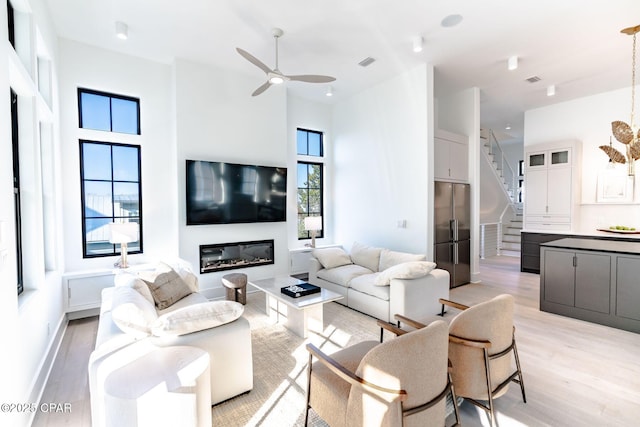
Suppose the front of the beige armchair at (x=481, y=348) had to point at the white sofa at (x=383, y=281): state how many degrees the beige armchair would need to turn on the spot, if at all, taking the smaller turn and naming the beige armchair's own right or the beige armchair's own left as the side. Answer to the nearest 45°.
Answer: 0° — it already faces it

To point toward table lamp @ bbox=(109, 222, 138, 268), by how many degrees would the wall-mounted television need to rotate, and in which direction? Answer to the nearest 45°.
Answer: approximately 90° to its right

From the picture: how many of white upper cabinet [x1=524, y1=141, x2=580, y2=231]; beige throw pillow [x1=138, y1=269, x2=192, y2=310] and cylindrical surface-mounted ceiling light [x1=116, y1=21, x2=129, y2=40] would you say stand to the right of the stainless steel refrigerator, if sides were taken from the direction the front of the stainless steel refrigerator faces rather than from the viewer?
2

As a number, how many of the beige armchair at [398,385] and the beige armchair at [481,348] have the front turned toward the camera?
0

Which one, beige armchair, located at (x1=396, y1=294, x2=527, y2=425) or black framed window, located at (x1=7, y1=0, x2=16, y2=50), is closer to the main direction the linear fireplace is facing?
the beige armchair

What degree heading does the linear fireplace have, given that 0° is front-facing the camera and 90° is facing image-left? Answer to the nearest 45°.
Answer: approximately 315°

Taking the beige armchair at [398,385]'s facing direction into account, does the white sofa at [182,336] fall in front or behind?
in front

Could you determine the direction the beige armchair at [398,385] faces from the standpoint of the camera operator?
facing away from the viewer and to the left of the viewer

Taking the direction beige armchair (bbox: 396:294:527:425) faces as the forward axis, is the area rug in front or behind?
in front

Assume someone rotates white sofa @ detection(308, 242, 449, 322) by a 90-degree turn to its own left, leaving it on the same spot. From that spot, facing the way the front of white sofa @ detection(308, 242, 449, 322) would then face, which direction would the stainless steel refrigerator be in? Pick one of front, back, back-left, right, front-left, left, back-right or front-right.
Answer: left

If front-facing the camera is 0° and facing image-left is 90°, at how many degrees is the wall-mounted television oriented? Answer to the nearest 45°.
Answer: approximately 315°

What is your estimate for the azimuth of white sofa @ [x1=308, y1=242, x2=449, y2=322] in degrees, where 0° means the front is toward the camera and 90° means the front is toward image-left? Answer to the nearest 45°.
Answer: approximately 45°

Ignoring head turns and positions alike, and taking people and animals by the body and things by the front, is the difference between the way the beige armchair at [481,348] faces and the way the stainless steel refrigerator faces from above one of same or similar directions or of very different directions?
very different directions

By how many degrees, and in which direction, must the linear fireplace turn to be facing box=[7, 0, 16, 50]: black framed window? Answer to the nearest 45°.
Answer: approximately 90° to its right
